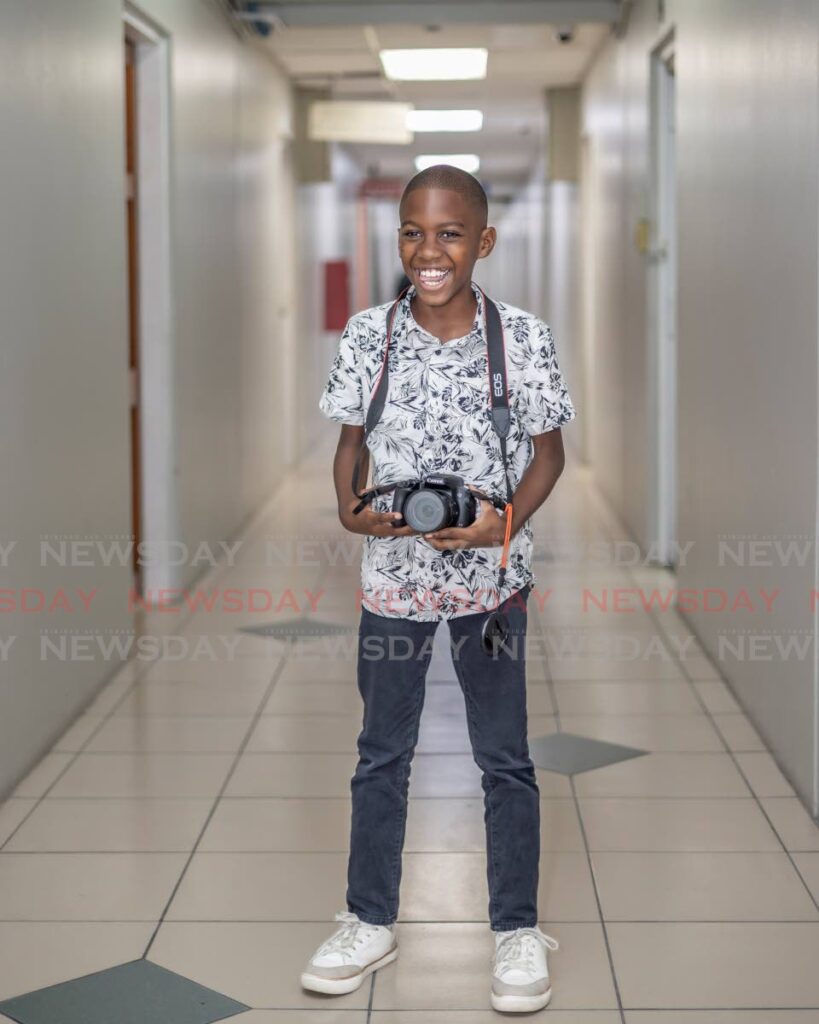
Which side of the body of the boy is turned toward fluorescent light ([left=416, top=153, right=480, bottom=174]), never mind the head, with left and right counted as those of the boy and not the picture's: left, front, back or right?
back

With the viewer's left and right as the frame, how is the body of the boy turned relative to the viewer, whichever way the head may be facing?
facing the viewer

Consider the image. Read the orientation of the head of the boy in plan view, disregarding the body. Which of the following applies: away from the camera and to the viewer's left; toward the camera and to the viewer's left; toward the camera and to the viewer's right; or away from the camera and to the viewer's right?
toward the camera and to the viewer's left

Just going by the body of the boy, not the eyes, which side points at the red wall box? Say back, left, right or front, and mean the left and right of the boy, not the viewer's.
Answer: back

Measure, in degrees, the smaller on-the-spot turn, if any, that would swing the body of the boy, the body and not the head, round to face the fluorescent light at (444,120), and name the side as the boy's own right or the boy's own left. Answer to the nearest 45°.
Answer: approximately 180°

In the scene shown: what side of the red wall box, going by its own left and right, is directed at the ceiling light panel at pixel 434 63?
right

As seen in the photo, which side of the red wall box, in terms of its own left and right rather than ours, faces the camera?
right

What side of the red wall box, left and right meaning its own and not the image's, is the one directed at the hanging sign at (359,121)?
right

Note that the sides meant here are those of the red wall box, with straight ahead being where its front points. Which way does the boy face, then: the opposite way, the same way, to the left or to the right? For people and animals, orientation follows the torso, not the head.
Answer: to the right

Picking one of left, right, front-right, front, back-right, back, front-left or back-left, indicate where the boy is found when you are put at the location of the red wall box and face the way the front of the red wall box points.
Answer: right

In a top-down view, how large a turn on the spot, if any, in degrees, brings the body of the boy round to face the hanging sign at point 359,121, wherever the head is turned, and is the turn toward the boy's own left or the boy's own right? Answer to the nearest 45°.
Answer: approximately 180°

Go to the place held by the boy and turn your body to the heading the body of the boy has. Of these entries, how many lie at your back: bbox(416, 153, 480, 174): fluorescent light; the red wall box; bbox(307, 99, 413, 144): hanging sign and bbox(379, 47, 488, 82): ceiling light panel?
4

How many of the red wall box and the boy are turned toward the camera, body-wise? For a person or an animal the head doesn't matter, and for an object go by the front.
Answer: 1

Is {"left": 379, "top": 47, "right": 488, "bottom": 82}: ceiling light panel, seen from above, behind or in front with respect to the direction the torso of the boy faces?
behind
